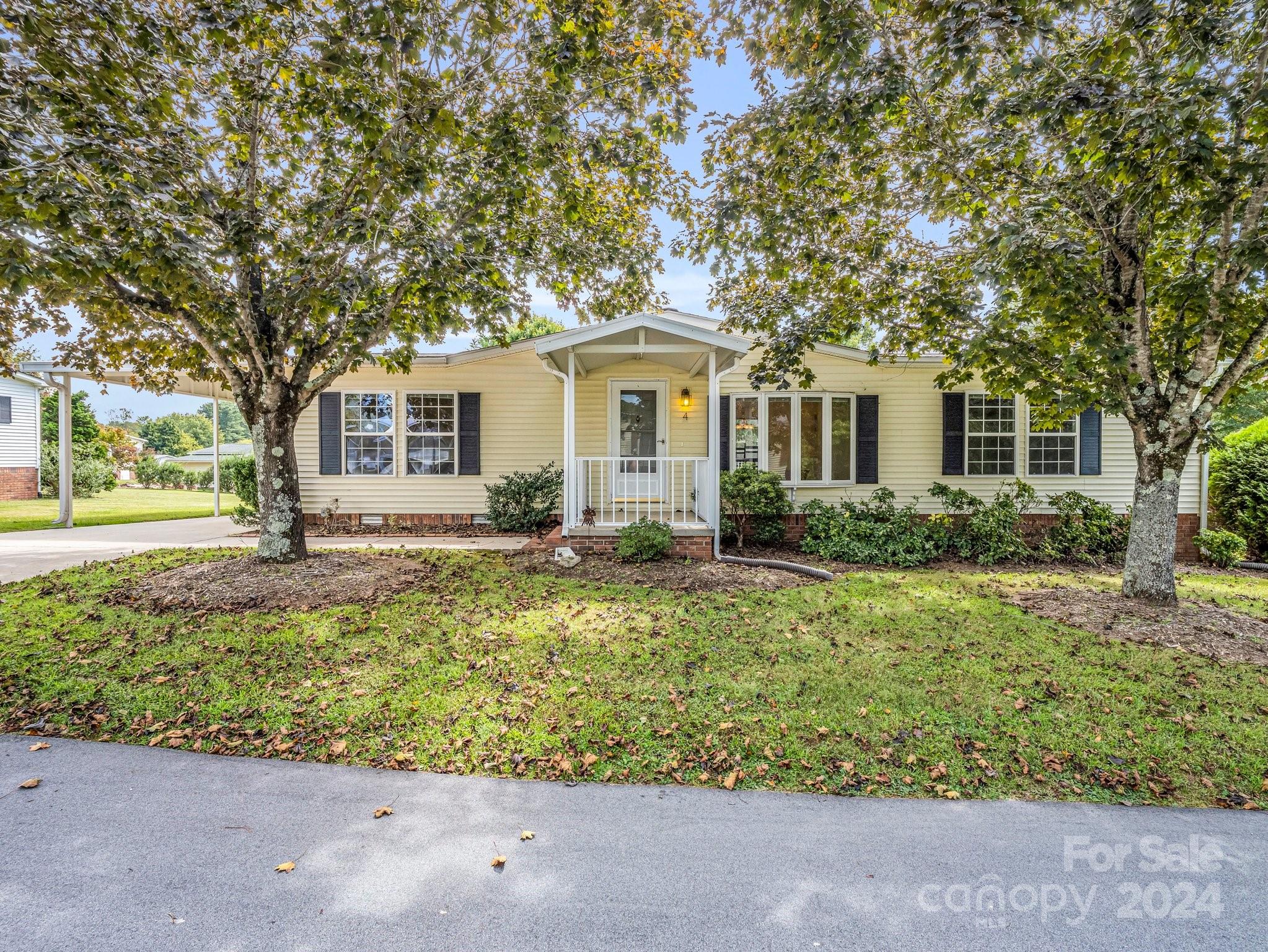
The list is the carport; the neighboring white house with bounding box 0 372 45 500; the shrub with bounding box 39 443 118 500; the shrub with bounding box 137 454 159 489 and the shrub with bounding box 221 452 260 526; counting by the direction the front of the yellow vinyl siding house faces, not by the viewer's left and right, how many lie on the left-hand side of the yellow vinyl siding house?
0

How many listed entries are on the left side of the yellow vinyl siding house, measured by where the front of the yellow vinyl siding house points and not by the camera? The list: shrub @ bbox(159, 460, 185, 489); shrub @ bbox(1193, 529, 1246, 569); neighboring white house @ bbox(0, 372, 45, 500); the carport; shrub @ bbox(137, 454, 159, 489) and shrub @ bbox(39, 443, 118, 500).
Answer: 1

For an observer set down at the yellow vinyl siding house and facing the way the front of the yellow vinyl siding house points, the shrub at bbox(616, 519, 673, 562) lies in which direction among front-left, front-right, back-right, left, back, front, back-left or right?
front

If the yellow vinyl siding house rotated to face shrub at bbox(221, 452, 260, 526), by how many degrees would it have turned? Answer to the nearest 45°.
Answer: approximately 90° to its right

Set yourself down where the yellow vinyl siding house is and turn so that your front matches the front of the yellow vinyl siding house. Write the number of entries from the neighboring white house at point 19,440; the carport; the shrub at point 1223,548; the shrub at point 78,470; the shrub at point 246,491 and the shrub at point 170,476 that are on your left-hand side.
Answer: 1

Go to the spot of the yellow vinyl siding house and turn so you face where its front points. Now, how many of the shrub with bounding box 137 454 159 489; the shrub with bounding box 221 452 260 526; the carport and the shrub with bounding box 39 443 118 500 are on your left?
0

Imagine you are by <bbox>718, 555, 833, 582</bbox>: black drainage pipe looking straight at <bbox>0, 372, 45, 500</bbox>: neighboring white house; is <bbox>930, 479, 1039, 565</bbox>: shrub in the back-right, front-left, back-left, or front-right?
back-right

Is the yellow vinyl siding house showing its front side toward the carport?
no

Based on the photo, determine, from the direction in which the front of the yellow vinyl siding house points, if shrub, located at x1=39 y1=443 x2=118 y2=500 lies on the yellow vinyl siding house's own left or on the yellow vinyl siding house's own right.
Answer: on the yellow vinyl siding house's own right

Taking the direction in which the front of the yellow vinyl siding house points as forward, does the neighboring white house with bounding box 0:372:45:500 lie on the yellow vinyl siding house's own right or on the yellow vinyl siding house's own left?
on the yellow vinyl siding house's own right

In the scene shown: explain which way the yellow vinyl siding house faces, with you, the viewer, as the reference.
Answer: facing the viewer

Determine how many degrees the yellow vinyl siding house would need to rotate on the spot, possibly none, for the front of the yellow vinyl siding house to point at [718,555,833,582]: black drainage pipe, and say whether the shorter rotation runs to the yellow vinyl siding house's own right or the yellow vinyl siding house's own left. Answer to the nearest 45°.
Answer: approximately 45° to the yellow vinyl siding house's own left

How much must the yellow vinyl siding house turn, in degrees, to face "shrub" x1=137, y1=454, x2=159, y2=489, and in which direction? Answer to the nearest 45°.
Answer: approximately 135° to its right

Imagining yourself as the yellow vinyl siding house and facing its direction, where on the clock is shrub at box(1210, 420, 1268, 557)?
The shrub is roughly at 9 o'clock from the yellow vinyl siding house.

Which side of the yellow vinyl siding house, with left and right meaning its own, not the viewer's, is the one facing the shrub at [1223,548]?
left

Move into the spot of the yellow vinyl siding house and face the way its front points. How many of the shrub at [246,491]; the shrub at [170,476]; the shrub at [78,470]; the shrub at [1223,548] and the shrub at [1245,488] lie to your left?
2
